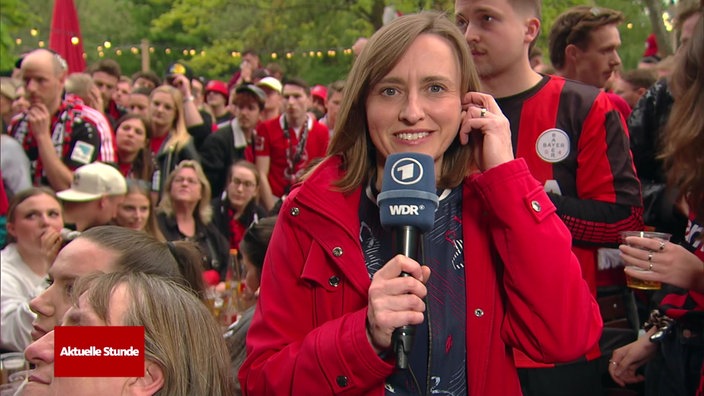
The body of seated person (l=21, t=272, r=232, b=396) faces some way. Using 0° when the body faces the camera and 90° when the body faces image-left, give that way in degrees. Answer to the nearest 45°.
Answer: approximately 90°

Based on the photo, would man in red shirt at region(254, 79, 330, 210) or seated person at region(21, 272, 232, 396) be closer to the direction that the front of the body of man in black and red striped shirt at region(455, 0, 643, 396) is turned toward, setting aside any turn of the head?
the seated person

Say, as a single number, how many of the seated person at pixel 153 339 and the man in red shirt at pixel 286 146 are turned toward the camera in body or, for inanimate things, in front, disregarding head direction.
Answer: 1

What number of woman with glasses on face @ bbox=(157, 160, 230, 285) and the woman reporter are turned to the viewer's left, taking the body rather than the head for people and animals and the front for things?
0

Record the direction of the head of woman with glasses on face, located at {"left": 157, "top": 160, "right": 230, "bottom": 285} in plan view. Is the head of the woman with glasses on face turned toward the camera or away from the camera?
toward the camera

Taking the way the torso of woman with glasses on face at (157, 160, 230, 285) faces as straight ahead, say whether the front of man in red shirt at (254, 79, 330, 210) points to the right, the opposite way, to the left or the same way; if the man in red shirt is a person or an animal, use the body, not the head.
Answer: the same way

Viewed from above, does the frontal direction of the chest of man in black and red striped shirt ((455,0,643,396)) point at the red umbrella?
no

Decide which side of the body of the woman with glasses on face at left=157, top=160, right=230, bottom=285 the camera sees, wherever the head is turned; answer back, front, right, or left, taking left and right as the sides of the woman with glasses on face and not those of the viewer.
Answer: front

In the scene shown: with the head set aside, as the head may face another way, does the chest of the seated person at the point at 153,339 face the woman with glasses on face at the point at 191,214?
no

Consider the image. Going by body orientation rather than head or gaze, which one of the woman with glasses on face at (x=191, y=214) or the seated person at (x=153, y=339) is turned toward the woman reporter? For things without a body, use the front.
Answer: the woman with glasses on face

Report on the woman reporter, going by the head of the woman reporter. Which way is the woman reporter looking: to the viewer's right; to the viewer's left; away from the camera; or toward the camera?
toward the camera

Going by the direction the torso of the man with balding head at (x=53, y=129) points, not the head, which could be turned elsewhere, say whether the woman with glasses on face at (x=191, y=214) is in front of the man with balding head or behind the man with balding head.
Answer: behind

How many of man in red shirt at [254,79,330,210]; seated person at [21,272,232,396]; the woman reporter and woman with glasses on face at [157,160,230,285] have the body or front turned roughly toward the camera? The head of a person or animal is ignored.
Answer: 3

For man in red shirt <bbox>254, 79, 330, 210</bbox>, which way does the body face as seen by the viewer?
toward the camera

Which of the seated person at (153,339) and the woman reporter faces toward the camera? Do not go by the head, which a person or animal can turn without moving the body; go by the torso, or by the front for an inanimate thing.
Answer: the woman reporter

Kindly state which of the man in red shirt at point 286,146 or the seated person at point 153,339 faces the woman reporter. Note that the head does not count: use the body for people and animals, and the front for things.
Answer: the man in red shirt

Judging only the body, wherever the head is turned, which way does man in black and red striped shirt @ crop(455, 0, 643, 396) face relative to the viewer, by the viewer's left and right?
facing the viewer and to the left of the viewer
